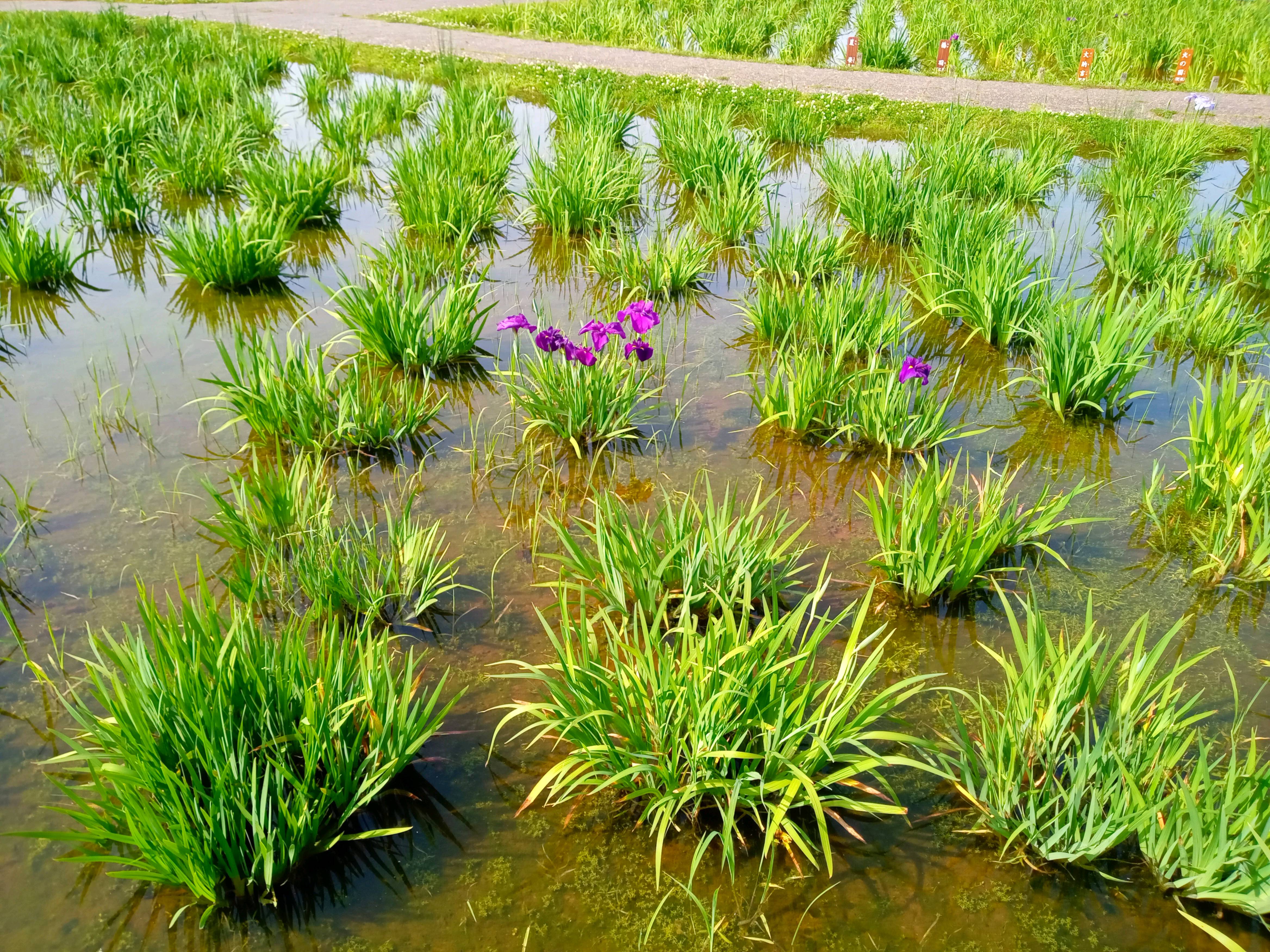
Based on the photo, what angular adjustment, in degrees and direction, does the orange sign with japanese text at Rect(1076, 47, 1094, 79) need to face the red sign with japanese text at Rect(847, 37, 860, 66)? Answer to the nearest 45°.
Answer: approximately 90° to its right

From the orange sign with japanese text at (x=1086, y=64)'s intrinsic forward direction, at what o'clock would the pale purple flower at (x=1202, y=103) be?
The pale purple flower is roughly at 11 o'clock from the orange sign with japanese text.

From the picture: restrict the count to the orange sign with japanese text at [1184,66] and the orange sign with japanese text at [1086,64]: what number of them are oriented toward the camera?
2

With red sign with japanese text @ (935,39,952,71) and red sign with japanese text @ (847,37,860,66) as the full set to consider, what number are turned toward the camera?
2

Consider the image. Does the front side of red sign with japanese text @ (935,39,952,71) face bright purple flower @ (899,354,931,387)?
yes

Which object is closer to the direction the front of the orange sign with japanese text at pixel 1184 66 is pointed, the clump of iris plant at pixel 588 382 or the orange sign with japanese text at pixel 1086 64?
the clump of iris plant

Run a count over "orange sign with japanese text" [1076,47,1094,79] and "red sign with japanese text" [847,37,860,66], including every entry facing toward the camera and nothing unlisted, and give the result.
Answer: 2

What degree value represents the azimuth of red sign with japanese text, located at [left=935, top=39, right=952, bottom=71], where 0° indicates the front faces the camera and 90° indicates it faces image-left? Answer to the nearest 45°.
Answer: approximately 0°

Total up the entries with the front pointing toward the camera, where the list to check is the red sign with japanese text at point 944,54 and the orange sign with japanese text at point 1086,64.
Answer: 2

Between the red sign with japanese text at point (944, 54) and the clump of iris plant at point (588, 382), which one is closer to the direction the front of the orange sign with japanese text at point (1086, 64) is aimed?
the clump of iris plant

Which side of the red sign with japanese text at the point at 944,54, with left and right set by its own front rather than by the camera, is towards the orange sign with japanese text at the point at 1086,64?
left
